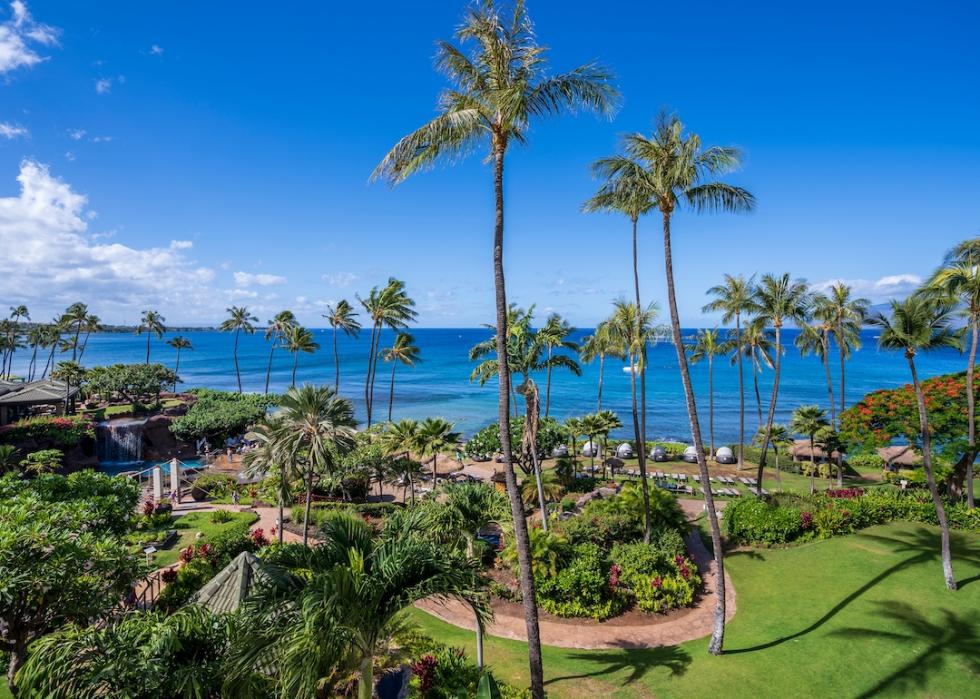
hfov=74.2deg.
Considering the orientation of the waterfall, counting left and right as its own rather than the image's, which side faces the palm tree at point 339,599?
front

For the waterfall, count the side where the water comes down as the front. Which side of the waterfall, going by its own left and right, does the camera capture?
front

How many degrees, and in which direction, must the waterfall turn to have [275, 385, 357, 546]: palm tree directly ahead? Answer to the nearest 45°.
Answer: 0° — it already faces it

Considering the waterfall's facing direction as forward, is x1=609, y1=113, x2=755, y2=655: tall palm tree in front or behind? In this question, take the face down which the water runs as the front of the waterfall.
in front

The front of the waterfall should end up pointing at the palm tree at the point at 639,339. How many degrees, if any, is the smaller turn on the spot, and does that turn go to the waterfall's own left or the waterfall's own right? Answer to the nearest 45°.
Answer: approximately 45° to the waterfall's own left

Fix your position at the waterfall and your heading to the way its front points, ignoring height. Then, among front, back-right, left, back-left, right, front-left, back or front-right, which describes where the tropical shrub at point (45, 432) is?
front-right

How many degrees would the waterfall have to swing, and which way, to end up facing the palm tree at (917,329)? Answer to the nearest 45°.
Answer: approximately 45° to its left

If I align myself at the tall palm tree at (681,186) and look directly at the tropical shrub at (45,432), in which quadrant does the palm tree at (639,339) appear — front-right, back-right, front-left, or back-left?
front-right

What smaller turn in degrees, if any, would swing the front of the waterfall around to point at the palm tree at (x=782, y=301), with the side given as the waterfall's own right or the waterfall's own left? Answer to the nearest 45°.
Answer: approximately 45° to the waterfall's own left
